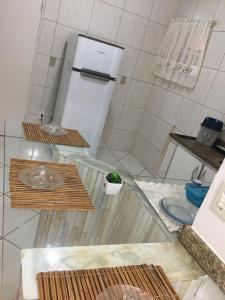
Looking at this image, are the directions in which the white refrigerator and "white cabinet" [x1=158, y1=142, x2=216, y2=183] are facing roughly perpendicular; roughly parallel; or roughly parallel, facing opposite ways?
roughly perpendicular

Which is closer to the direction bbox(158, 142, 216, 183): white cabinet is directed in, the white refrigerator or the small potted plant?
the small potted plant

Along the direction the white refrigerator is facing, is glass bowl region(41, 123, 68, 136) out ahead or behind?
ahead

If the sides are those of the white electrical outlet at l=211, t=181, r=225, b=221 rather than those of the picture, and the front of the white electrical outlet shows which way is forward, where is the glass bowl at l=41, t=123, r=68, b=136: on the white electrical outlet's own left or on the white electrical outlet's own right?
on the white electrical outlet's own right

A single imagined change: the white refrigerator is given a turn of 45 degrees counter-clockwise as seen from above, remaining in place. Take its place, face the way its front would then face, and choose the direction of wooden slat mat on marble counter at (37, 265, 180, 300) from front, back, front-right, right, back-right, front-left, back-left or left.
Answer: front-right

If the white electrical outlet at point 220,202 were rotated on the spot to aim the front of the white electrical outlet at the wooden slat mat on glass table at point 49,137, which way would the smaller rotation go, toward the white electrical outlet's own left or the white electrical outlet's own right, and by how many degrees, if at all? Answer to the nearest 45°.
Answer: approximately 45° to the white electrical outlet's own right

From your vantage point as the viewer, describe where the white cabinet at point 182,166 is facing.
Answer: facing the viewer and to the left of the viewer

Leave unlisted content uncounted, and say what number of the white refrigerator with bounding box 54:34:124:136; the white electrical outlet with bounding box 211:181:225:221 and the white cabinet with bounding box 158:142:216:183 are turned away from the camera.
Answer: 0

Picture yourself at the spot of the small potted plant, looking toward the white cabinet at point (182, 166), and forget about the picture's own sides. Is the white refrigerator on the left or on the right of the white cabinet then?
left

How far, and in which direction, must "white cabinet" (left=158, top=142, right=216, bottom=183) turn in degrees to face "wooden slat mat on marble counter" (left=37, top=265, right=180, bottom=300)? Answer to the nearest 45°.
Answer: approximately 45° to its left

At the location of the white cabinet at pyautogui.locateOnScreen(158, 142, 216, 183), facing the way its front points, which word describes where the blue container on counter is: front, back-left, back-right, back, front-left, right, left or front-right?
front-left

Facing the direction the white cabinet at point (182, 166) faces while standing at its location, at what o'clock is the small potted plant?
The small potted plant is roughly at 11 o'clock from the white cabinet.

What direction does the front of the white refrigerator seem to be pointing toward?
toward the camera

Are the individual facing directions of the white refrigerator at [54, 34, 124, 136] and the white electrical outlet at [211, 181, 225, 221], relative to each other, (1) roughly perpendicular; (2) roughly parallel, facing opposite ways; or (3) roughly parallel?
roughly perpendicular
